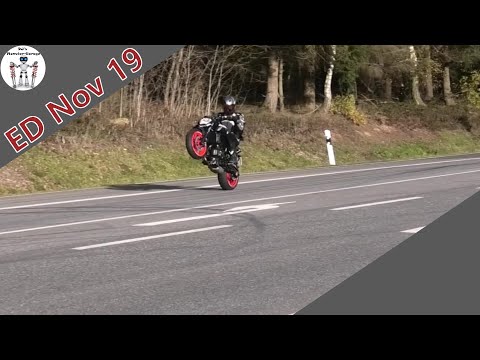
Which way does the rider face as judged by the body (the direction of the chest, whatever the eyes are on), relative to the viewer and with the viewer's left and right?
facing the viewer and to the left of the viewer
